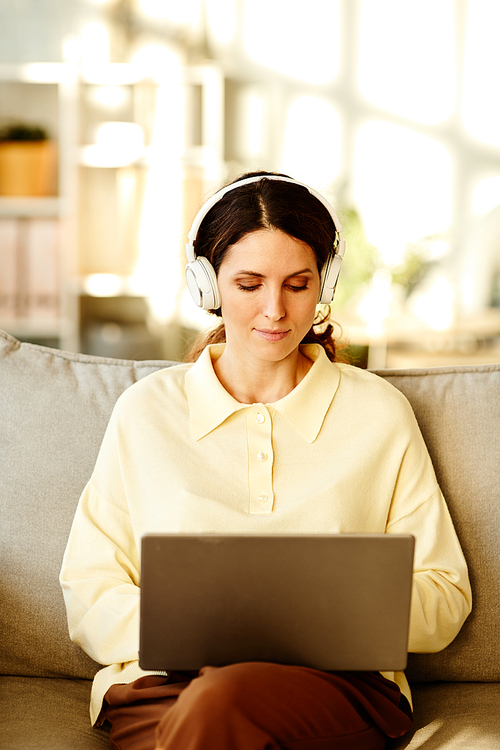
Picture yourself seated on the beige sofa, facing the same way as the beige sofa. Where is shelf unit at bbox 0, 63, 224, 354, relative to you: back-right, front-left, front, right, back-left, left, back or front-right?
back

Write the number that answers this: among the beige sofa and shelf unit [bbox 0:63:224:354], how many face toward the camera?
2

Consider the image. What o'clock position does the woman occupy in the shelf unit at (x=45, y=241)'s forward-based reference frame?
The woman is roughly at 12 o'clock from the shelf unit.

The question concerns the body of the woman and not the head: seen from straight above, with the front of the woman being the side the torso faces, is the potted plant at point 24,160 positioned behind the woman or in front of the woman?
behind

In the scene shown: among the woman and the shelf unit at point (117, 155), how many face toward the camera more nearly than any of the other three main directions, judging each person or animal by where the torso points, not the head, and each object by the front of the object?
2

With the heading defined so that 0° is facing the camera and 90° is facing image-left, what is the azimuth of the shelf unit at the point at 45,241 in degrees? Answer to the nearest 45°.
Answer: approximately 0°

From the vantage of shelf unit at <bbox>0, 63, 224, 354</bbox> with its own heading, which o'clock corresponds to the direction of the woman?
The woman is roughly at 12 o'clock from the shelf unit.

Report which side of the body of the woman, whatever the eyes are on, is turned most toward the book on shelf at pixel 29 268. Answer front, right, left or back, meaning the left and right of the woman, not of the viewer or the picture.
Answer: back
